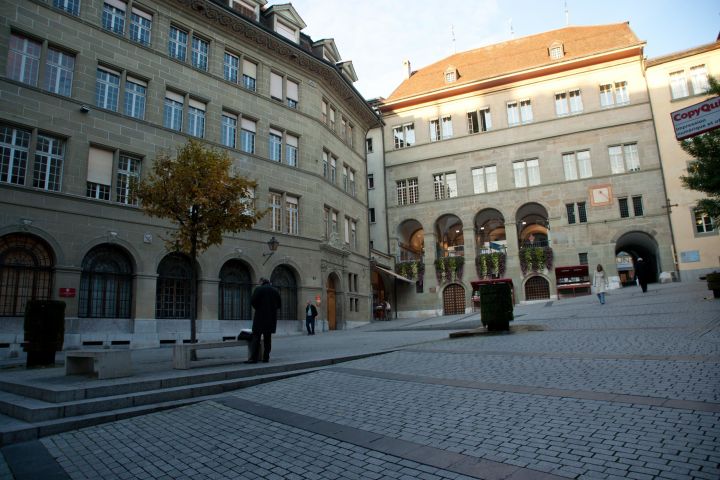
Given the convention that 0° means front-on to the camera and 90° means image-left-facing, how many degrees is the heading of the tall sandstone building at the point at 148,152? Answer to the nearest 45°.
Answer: approximately 315°

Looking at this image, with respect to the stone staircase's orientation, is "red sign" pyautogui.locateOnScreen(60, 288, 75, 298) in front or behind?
behind

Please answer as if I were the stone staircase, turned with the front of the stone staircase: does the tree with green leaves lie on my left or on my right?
on my left

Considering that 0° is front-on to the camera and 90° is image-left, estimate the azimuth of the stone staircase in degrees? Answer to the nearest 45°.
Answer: approximately 315°

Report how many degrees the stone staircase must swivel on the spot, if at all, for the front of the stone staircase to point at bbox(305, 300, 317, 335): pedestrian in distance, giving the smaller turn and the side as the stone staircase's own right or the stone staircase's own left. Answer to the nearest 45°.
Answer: approximately 90° to the stone staircase's own left

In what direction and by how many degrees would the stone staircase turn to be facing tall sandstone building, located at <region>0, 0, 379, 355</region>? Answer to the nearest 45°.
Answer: approximately 135° to its left
